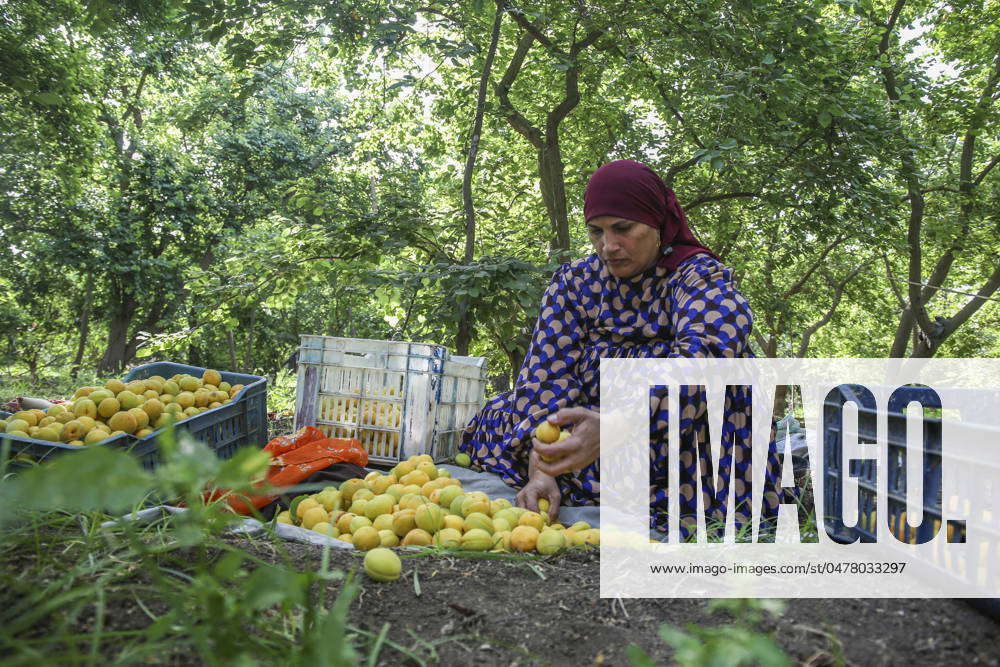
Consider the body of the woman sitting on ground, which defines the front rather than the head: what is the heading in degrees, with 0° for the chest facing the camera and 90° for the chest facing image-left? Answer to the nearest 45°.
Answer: approximately 45°

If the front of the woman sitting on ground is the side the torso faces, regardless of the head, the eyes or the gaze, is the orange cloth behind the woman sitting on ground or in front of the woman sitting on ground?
in front

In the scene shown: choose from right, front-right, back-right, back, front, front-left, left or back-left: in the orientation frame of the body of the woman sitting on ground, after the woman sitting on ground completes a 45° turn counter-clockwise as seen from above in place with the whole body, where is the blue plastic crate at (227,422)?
right

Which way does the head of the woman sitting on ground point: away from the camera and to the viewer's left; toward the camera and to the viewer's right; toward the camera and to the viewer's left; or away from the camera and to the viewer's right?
toward the camera and to the viewer's left

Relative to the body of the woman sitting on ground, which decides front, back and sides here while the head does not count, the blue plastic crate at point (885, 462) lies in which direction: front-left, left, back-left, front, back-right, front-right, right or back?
left

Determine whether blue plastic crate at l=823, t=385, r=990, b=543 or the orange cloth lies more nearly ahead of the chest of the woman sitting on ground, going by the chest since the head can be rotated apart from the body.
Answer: the orange cloth
